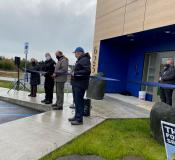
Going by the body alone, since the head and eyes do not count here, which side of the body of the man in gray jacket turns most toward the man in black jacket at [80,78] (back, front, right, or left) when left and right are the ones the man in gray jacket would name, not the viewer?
left

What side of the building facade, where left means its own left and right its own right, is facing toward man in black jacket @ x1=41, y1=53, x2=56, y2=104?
front

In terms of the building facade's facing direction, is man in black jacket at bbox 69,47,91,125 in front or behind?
in front

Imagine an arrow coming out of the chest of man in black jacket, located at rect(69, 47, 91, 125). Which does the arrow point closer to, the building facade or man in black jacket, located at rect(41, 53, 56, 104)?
the man in black jacket
